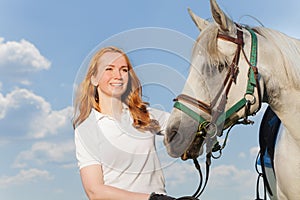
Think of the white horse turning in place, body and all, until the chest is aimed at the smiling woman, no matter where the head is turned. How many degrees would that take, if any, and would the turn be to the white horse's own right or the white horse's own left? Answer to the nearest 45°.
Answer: approximately 45° to the white horse's own left

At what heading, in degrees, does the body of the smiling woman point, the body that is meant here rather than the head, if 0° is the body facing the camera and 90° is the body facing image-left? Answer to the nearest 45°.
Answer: approximately 315°

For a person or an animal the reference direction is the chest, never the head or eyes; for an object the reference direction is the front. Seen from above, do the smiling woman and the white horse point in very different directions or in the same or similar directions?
very different directions

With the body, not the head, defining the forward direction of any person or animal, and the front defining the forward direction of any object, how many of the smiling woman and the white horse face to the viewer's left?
1

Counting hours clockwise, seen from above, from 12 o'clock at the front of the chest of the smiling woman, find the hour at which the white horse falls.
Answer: The white horse is roughly at 10 o'clock from the smiling woman.

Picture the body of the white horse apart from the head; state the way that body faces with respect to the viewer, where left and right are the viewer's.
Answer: facing to the left of the viewer

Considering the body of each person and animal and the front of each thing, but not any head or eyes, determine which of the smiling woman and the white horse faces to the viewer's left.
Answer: the white horse
